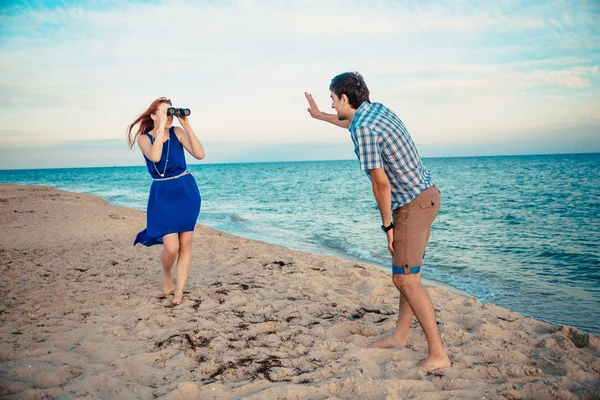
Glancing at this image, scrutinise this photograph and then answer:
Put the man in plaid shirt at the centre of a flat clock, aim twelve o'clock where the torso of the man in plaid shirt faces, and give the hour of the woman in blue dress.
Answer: The woman in blue dress is roughly at 1 o'clock from the man in plaid shirt.

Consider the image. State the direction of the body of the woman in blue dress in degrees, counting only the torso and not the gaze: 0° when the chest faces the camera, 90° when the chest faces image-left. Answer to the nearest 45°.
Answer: approximately 315°

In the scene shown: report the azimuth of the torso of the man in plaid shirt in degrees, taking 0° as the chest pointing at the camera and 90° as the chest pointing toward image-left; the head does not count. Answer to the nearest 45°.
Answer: approximately 90°

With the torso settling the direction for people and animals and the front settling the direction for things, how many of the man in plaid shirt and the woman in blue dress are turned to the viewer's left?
1

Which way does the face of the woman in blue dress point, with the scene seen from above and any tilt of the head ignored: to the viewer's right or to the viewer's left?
to the viewer's right

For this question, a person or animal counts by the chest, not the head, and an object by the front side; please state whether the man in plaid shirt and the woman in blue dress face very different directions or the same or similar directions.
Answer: very different directions
